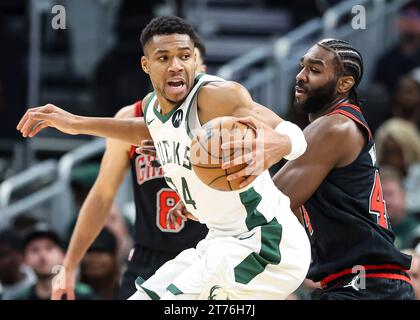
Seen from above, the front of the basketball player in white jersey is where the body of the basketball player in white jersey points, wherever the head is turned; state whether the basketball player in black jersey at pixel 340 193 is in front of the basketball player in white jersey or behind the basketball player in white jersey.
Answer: behind

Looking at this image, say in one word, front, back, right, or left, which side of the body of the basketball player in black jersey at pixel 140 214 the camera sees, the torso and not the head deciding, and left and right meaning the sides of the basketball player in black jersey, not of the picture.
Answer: front

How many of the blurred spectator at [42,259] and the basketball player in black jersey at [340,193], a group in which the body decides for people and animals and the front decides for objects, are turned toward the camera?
1

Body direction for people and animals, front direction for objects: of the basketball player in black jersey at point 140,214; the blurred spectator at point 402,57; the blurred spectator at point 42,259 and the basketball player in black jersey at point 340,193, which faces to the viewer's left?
the basketball player in black jersey at point 340,193

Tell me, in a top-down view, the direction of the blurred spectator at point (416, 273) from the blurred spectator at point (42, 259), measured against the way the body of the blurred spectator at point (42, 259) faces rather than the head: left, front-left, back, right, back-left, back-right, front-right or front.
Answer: front-left

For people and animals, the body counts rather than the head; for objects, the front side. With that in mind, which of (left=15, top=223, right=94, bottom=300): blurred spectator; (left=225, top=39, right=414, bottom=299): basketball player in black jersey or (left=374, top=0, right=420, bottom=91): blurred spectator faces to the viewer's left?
the basketball player in black jersey

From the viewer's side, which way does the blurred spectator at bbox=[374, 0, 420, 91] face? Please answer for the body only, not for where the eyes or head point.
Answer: toward the camera

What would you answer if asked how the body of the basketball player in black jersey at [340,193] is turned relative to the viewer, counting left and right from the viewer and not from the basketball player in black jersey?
facing to the left of the viewer

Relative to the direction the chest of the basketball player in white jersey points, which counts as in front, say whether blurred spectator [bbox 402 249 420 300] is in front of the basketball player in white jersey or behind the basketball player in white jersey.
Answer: behind
